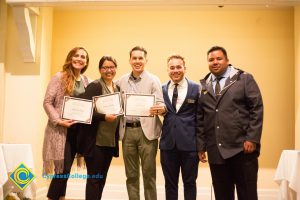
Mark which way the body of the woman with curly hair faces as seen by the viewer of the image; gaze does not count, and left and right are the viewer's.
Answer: facing the viewer and to the right of the viewer

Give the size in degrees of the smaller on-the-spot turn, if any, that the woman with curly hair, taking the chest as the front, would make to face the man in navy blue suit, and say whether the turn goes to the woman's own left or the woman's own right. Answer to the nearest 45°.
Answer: approximately 45° to the woman's own left

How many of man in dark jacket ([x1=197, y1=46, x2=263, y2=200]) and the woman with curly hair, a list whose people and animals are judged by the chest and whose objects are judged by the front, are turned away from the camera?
0

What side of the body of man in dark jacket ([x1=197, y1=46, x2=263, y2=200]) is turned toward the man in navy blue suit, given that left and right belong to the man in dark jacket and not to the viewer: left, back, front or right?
right

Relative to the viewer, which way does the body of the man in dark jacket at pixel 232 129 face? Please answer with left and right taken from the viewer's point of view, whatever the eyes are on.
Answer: facing the viewer and to the left of the viewer

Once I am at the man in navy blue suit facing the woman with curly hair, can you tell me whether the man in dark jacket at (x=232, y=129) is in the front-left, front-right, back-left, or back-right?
back-left

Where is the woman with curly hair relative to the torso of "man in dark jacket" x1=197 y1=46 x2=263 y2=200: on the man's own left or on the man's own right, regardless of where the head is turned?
on the man's own right
